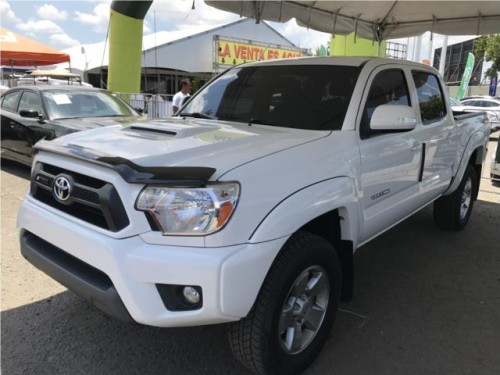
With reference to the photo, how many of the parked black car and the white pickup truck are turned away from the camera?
0

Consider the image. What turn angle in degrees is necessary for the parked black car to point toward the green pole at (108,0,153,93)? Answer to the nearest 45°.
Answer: approximately 90° to its left

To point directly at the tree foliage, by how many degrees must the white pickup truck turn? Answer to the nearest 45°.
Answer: approximately 180°

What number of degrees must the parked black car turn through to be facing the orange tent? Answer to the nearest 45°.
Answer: approximately 135° to its left

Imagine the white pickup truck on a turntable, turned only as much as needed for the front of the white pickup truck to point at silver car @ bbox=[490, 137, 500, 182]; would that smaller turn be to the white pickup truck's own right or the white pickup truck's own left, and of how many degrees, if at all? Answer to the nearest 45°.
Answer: approximately 180°

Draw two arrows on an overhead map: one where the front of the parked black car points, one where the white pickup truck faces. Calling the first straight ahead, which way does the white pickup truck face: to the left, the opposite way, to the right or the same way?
to the right

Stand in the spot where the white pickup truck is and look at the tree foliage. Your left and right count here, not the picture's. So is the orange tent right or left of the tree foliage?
left

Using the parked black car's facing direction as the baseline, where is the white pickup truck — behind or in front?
in front

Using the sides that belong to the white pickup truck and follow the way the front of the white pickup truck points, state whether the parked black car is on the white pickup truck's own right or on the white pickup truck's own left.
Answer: on the white pickup truck's own right

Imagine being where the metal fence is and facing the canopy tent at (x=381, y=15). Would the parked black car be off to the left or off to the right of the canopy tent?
right

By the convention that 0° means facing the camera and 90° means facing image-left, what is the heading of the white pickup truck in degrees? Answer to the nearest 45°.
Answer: approximately 45°

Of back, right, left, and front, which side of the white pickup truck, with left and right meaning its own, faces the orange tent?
right
